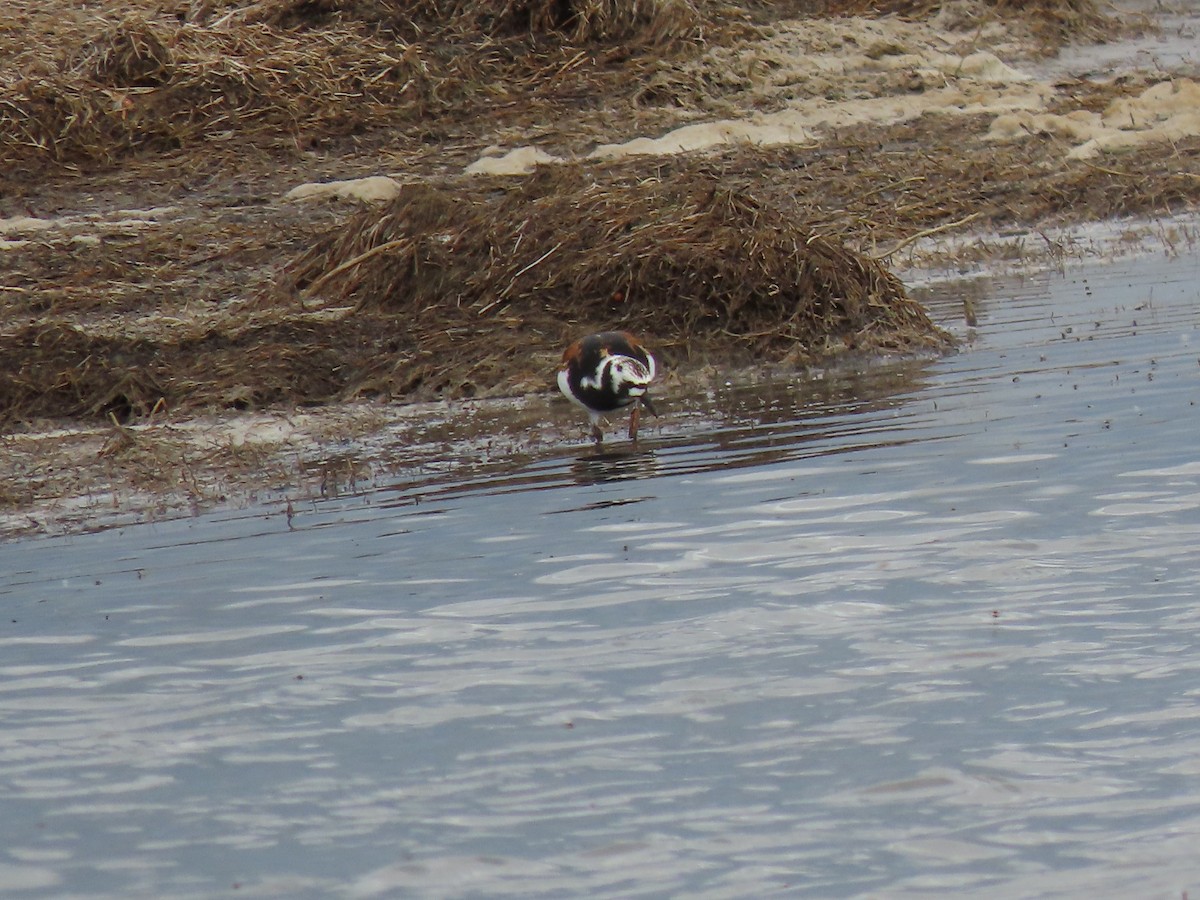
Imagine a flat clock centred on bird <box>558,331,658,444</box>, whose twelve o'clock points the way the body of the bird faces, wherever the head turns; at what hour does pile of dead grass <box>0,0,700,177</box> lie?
The pile of dead grass is roughly at 7 o'clock from the bird.

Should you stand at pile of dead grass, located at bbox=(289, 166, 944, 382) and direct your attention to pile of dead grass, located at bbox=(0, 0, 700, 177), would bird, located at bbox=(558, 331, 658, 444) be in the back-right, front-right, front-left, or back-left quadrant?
back-left

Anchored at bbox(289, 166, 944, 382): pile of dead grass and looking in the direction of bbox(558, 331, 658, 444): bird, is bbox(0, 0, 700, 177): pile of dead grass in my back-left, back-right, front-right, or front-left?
back-right
